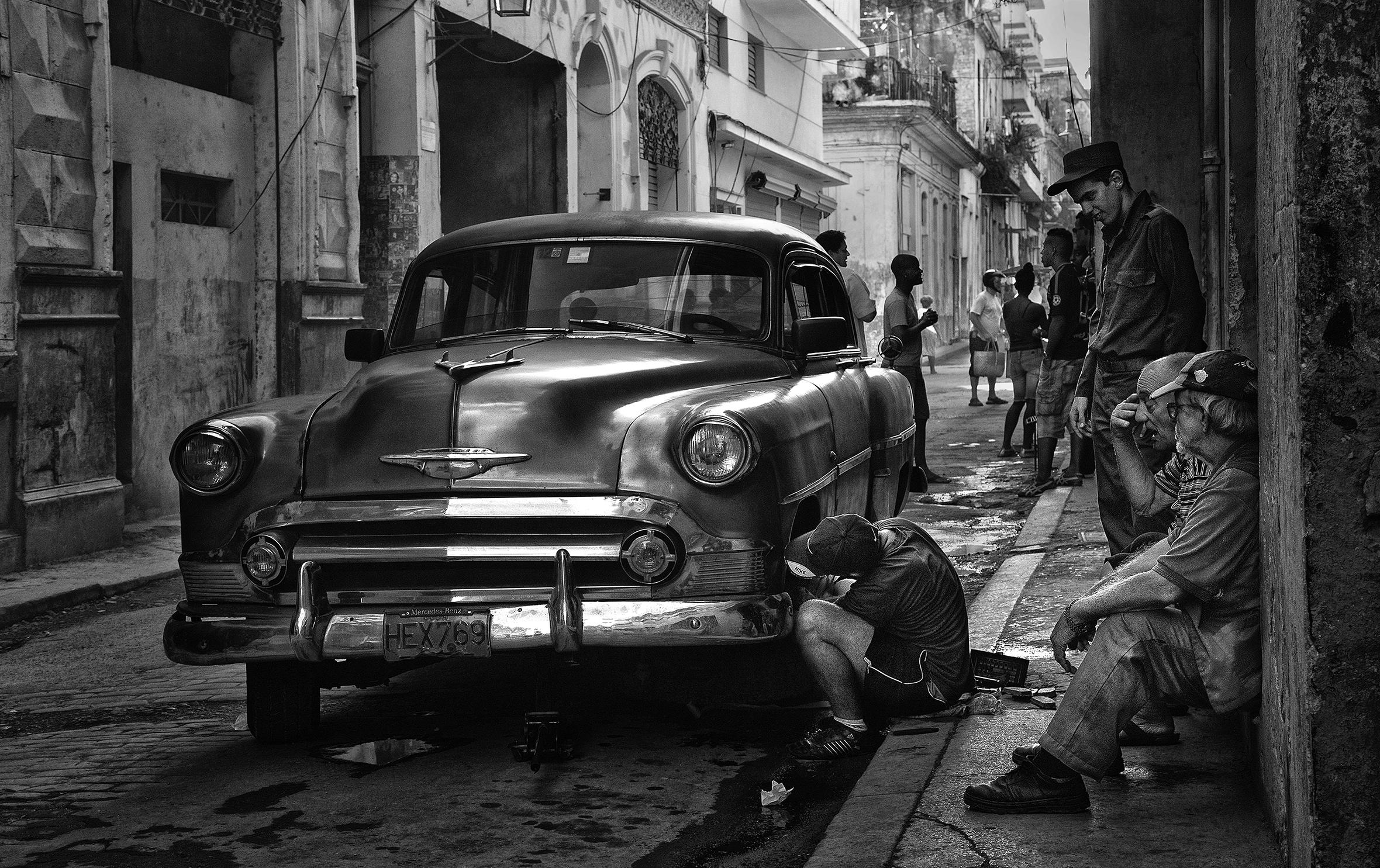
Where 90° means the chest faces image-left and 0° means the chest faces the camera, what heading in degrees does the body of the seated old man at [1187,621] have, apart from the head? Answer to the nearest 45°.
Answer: approximately 90°

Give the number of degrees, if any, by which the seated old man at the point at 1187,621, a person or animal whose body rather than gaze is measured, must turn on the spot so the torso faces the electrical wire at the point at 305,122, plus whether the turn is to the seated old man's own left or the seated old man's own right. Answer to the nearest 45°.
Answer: approximately 45° to the seated old man's own right

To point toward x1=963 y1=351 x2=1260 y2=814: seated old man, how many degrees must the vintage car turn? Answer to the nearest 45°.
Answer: approximately 90° to its left

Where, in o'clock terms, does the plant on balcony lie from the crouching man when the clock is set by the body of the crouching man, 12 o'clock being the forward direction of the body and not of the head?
The plant on balcony is roughly at 3 o'clock from the crouching man.

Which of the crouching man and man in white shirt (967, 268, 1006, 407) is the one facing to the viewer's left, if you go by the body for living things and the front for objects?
the crouching man

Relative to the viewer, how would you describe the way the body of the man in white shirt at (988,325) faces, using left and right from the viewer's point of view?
facing the viewer and to the right of the viewer

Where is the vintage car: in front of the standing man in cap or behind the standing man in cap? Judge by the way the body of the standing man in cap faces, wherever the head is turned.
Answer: in front

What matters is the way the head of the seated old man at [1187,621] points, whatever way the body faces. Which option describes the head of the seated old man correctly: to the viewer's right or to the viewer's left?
to the viewer's left

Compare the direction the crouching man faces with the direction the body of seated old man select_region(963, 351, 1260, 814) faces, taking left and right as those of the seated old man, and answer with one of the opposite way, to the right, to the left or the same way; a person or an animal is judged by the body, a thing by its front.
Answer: the same way

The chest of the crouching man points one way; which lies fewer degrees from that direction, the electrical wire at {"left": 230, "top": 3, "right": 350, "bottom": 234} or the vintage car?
the vintage car

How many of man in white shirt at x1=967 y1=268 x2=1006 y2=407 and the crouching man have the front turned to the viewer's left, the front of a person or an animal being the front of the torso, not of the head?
1

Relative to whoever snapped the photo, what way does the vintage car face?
facing the viewer and to the left of the viewer

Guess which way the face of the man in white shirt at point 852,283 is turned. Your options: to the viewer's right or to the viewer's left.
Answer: to the viewer's right

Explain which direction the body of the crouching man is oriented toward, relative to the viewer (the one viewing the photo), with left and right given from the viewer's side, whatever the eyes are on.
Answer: facing to the left of the viewer

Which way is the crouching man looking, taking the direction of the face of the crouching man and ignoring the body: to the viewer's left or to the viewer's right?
to the viewer's left

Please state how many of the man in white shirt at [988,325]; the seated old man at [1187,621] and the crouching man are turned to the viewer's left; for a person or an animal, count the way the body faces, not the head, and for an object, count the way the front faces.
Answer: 2

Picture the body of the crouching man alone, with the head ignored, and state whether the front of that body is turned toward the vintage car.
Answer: yes

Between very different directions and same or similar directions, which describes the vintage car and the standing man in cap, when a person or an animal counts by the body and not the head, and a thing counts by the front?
same or similar directions

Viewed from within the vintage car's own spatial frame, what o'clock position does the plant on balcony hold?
The plant on balcony is roughly at 5 o'clock from the vintage car.
